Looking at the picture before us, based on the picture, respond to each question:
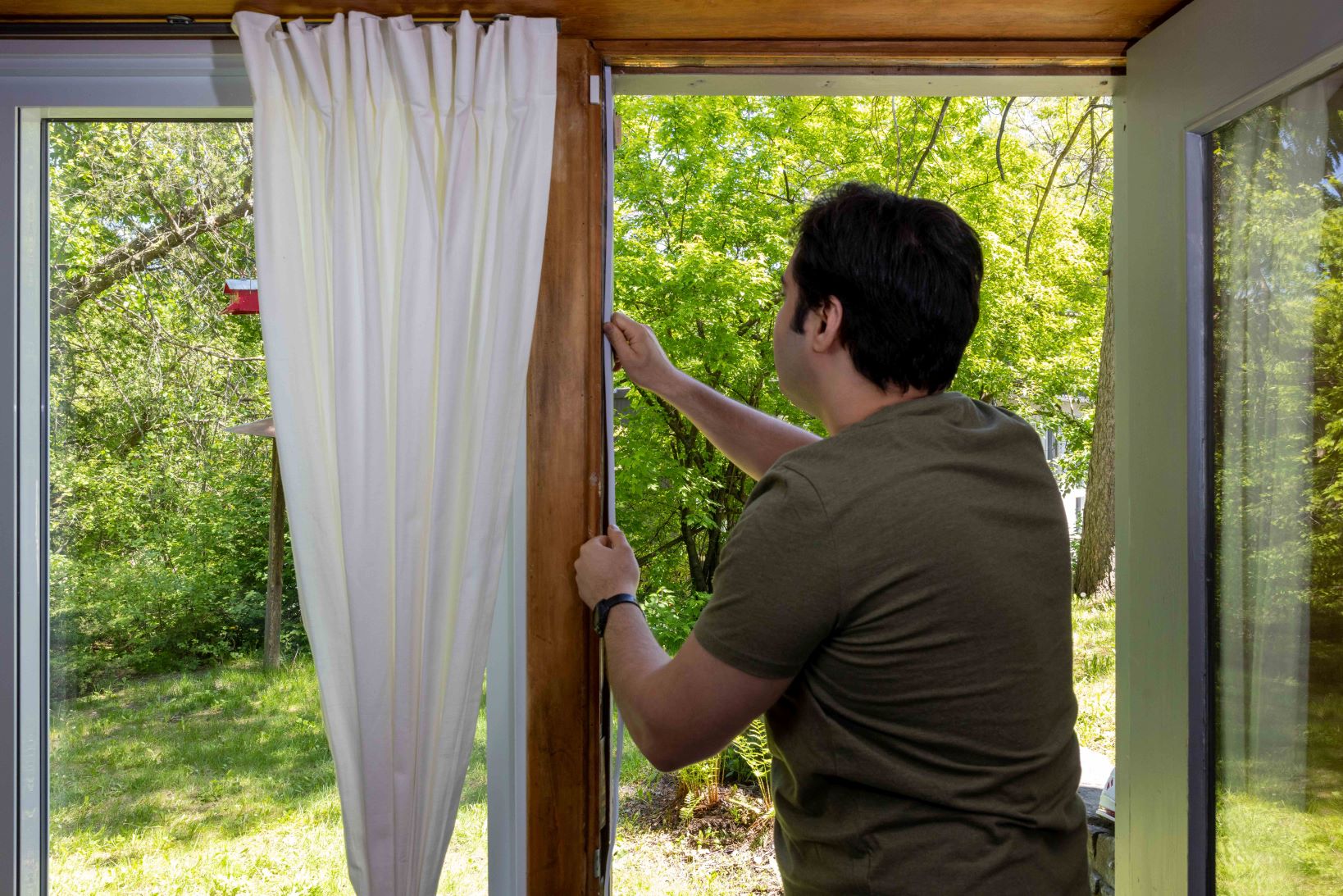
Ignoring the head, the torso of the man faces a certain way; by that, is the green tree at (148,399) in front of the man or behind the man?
in front

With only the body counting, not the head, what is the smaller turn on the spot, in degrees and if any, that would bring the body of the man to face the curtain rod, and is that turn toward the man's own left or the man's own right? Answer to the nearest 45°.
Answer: approximately 45° to the man's own left

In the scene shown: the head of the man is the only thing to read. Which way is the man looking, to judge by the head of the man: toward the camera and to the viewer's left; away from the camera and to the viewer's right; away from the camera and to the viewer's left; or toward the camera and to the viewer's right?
away from the camera and to the viewer's left

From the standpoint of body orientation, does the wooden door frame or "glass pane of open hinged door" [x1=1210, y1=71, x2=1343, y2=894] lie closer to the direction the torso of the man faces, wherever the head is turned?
the wooden door frame

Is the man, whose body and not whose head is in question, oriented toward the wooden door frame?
yes

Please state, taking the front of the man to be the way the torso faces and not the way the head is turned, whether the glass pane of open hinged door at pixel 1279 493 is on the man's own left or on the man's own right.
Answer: on the man's own right

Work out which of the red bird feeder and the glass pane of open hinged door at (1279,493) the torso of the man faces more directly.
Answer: the red bird feeder

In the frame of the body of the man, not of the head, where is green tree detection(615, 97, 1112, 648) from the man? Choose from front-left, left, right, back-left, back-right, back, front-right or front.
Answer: front-right

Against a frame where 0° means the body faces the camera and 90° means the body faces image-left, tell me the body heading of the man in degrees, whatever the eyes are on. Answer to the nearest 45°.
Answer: approximately 135°

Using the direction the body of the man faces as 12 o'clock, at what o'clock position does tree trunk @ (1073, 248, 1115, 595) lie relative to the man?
The tree trunk is roughly at 2 o'clock from the man.
